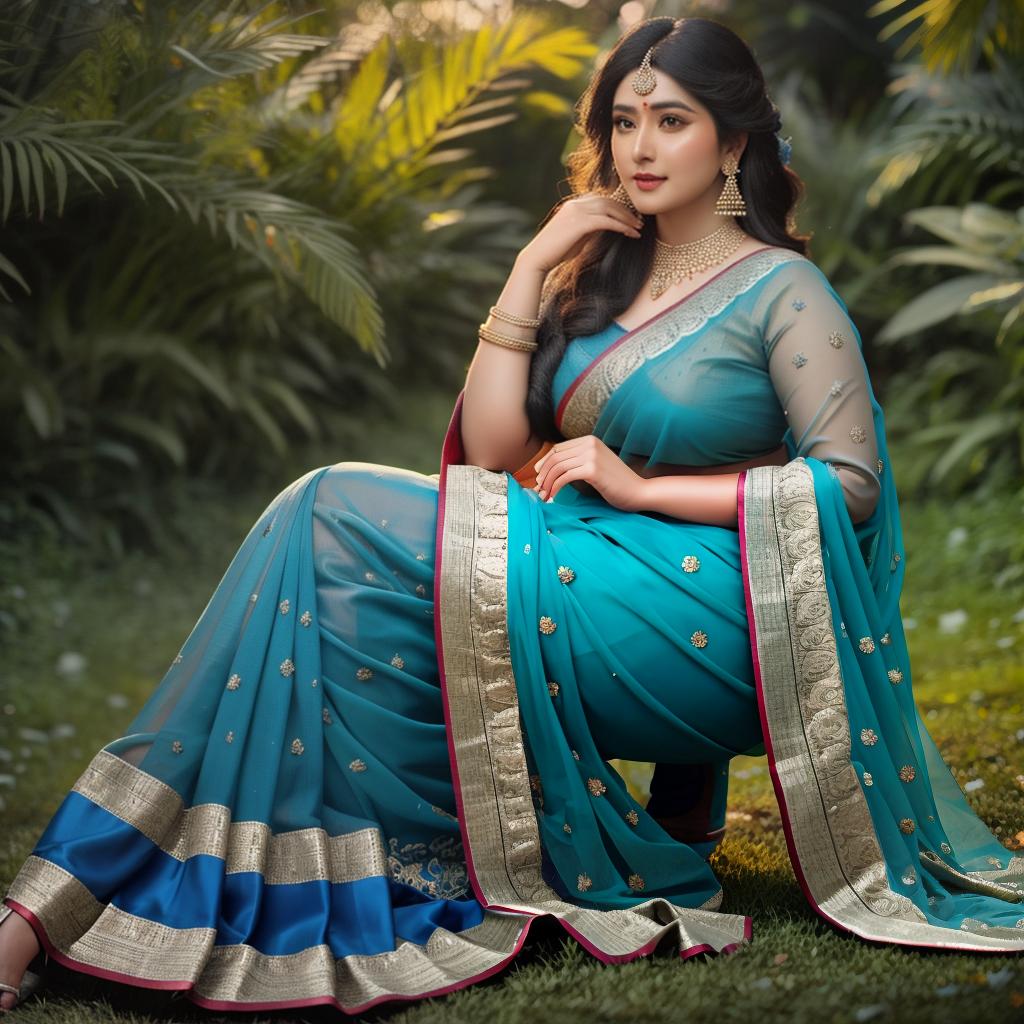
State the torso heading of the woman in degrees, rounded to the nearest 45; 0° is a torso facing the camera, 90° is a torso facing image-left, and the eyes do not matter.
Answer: approximately 45°
